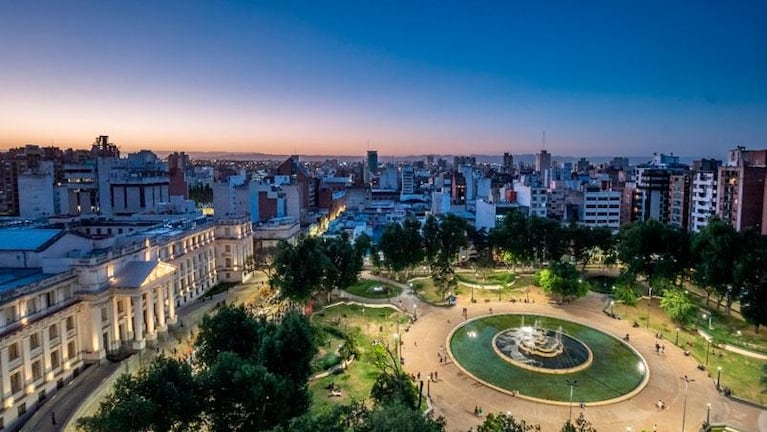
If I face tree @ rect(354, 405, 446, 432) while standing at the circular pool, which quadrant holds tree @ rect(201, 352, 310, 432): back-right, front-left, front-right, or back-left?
front-right

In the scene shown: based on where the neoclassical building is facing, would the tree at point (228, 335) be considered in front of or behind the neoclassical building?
in front

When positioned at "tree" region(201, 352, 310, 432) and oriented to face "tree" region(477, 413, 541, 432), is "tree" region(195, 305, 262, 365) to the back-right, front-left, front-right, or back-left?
back-left

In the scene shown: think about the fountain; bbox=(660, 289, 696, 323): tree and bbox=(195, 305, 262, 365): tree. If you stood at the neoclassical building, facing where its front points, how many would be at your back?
0

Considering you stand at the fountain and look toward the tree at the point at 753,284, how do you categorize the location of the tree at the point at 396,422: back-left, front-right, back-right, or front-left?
back-right

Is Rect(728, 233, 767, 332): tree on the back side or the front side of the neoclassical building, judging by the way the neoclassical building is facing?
on the front side

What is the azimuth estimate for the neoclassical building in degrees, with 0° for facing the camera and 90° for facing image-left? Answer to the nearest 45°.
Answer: approximately 315°

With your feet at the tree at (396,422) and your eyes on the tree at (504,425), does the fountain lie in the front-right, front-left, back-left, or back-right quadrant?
front-left

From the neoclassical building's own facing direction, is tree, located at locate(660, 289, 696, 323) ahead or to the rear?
ahead

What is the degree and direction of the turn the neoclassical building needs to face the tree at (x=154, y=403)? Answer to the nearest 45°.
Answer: approximately 45° to its right

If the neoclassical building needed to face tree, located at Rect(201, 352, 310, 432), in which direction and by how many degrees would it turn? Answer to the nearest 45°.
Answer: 0° — it already faces it
